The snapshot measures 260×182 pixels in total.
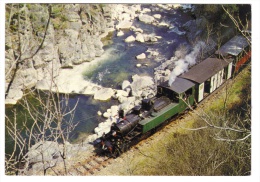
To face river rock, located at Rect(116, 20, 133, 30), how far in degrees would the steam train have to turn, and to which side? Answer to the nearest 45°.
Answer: approximately 135° to its right

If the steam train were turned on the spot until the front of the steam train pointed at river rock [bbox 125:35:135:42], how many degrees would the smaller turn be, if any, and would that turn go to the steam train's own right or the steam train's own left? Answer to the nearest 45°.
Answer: approximately 135° to the steam train's own right

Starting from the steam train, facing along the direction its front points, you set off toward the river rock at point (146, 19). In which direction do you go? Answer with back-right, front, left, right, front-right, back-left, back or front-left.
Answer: back-right

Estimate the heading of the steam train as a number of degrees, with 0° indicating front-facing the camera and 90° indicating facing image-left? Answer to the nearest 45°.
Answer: approximately 45°

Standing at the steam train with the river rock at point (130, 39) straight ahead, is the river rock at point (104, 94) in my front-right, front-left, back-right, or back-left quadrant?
front-left

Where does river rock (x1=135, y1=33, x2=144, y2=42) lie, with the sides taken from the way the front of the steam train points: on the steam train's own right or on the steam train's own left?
on the steam train's own right

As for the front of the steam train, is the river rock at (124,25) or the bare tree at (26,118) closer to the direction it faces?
the bare tree

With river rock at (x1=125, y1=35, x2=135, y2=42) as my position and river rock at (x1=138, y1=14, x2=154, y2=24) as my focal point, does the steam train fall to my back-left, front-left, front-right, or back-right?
back-right
